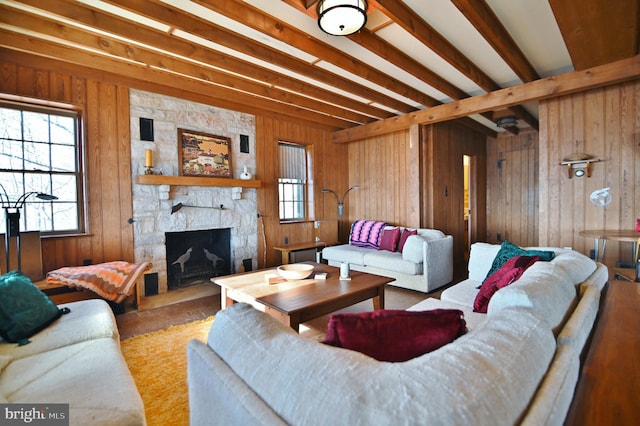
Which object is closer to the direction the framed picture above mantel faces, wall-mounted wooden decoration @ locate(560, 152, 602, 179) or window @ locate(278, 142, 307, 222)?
the wall-mounted wooden decoration

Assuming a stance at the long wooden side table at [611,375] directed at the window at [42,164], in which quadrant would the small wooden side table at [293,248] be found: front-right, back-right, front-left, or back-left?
front-right

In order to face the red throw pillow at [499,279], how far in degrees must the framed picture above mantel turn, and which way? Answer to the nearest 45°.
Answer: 0° — it already faces it

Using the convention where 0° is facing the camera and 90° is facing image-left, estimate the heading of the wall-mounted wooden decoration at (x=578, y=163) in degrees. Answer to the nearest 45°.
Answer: approximately 0°

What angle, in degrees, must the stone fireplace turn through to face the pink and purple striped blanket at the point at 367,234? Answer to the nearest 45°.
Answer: approximately 45° to its left

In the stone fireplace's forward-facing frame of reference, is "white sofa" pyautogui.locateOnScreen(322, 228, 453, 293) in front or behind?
in front

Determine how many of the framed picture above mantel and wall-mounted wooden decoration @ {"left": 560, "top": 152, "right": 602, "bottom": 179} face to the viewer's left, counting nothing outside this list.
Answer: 0

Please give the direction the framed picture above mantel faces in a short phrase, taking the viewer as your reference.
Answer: facing the viewer and to the right of the viewer

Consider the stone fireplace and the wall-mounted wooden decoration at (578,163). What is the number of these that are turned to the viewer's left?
0

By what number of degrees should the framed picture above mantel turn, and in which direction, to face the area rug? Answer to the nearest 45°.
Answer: approximately 45° to its right

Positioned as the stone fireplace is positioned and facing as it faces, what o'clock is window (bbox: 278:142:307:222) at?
The window is roughly at 10 o'clock from the stone fireplace.

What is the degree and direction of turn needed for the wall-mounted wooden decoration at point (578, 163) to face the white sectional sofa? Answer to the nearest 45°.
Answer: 0° — it already faces it

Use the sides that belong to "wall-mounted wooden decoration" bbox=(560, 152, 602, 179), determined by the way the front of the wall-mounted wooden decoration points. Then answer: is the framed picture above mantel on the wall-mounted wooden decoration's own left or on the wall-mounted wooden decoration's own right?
on the wall-mounted wooden decoration's own right

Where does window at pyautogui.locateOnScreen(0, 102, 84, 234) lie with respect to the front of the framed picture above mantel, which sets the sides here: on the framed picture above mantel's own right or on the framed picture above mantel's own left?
on the framed picture above mantel's own right
